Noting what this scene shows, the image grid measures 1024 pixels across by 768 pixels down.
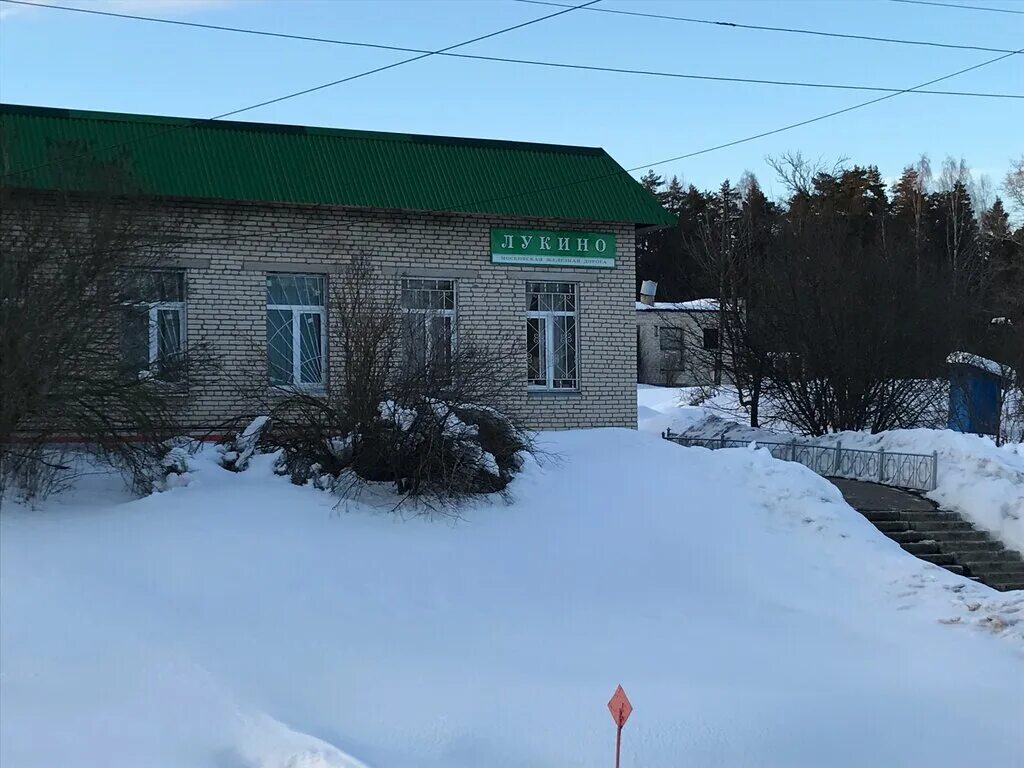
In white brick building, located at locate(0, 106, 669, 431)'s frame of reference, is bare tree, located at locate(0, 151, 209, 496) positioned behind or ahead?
ahead

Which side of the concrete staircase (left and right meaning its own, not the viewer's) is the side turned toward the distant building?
back

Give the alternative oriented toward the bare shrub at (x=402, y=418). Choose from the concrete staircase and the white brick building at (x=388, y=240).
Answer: the white brick building

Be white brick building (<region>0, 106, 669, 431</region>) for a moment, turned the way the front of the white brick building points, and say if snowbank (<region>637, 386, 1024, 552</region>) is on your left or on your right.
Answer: on your left

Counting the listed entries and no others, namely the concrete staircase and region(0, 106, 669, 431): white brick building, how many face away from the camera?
0

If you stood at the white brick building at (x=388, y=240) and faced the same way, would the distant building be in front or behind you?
behind

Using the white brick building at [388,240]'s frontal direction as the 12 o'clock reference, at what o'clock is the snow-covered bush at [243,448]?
The snow-covered bush is roughly at 1 o'clock from the white brick building.

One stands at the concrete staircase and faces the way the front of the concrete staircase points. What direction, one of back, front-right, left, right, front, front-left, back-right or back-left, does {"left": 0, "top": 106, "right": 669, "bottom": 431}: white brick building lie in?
back-right

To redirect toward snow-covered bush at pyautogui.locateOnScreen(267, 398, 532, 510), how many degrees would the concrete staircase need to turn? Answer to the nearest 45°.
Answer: approximately 90° to its right

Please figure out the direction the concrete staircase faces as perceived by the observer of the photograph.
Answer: facing the viewer and to the right of the viewer

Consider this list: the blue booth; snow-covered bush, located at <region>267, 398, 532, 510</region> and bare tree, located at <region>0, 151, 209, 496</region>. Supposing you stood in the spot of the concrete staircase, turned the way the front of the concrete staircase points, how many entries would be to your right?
2
